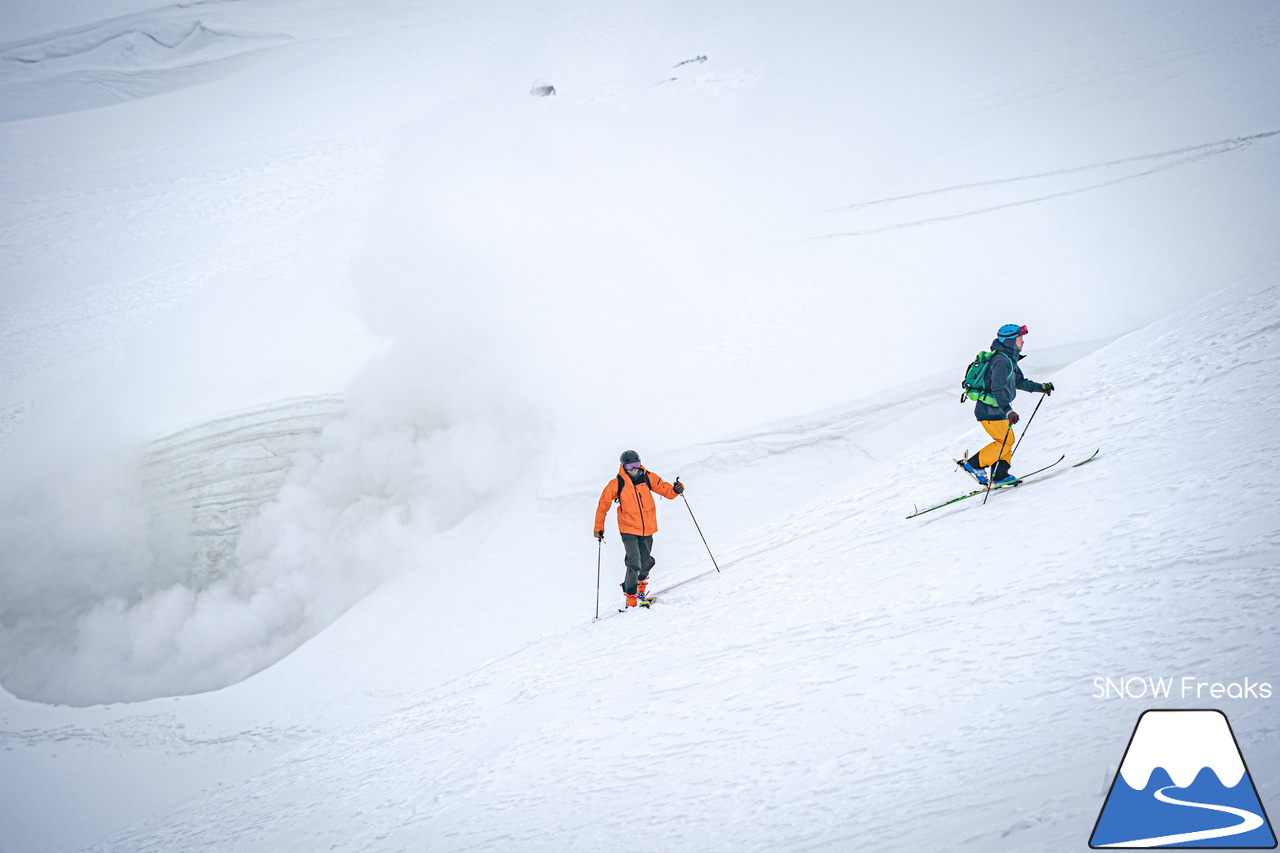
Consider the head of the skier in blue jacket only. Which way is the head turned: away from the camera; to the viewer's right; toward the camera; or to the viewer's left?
to the viewer's right

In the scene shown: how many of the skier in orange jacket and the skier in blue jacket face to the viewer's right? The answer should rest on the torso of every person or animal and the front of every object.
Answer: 1

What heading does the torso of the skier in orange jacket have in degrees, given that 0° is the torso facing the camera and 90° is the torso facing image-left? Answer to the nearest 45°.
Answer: approximately 0°

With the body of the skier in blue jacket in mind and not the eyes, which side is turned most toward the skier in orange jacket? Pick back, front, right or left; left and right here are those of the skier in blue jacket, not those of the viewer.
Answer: back

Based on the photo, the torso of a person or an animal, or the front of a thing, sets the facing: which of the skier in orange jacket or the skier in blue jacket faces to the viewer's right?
the skier in blue jacket

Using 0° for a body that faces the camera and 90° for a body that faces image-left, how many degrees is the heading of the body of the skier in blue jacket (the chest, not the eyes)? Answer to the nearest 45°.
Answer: approximately 270°

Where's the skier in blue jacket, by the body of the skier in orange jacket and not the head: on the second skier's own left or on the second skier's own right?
on the second skier's own left
